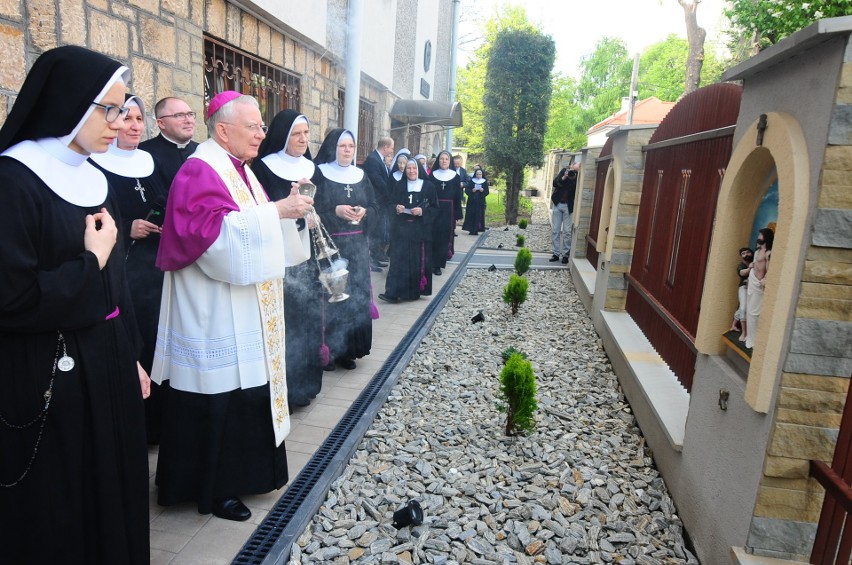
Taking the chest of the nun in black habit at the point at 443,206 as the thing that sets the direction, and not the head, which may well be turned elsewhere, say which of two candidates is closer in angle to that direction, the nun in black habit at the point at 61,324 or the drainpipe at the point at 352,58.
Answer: the nun in black habit

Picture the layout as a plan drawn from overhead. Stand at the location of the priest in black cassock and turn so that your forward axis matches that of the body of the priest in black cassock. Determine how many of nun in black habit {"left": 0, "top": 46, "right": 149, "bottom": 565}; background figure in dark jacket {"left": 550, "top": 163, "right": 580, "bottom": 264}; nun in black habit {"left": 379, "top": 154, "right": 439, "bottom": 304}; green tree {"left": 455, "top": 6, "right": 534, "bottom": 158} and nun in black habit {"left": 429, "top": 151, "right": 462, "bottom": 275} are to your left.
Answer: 4

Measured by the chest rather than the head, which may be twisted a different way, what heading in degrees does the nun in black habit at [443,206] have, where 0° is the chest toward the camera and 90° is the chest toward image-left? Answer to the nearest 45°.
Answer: approximately 0°

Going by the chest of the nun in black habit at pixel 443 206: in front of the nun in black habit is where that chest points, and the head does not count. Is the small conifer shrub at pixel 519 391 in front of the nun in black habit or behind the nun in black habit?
in front

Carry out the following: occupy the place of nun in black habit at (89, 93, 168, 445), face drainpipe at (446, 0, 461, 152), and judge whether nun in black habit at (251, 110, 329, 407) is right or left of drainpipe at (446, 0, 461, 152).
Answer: right

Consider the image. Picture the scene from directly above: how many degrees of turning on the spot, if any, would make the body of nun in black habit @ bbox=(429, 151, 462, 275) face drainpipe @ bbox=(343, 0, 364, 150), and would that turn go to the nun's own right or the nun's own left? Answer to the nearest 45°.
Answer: approximately 45° to the nun's own right

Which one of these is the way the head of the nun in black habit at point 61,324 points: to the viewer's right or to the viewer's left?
to the viewer's right

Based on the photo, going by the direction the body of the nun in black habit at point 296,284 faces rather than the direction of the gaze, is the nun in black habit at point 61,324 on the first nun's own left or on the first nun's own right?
on the first nun's own right

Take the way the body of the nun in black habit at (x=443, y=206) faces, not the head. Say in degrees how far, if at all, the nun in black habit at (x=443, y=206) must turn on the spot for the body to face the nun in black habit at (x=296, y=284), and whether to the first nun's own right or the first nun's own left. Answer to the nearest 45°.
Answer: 0° — they already face them

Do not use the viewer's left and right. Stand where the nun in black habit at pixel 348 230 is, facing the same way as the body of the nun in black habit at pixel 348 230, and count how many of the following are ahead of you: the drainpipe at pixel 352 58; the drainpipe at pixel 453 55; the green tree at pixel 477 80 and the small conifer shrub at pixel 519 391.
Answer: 1

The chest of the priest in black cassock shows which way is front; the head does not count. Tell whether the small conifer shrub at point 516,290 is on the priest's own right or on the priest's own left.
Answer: on the priest's own left
